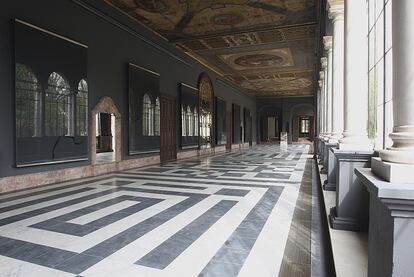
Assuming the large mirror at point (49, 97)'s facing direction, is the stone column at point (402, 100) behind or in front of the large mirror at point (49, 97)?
in front

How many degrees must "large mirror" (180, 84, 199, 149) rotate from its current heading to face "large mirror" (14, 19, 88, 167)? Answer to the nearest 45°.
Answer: approximately 90° to its right

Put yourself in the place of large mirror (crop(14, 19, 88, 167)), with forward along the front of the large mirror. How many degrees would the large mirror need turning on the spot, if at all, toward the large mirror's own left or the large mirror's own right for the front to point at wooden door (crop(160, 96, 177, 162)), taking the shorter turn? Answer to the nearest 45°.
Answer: approximately 90° to the large mirror's own left

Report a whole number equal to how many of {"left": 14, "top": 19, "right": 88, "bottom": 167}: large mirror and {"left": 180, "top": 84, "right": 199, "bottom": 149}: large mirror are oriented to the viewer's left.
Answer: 0

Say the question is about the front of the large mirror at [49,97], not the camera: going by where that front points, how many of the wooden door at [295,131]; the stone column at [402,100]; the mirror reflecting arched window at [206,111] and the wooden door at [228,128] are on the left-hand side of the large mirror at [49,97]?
3

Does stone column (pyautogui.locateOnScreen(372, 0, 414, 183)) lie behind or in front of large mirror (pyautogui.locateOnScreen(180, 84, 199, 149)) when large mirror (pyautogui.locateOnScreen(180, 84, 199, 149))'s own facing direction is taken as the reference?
in front

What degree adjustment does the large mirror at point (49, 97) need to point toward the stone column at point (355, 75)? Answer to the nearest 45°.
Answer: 0° — it already faces it

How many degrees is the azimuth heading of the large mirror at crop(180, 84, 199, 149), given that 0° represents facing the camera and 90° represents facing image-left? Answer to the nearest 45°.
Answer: approximately 315°

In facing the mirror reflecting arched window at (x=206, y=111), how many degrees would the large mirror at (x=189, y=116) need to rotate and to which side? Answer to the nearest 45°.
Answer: approximately 135° to its left

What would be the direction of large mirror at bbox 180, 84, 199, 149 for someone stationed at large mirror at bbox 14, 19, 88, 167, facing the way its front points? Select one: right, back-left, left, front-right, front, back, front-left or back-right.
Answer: left
